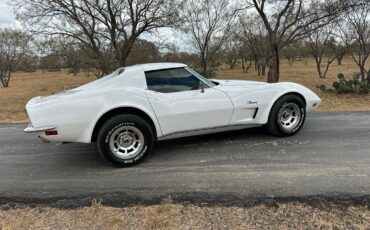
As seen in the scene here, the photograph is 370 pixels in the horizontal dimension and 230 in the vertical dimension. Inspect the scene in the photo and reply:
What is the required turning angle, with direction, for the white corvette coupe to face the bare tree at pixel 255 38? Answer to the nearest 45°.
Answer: approximately 90° to its left

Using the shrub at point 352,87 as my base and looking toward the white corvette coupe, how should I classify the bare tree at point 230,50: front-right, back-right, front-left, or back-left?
back-right

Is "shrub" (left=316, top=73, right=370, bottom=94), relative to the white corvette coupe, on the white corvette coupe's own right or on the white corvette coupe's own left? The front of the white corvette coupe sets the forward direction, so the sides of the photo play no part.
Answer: on the white corvette coupe's own left

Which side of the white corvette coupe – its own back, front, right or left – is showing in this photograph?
right

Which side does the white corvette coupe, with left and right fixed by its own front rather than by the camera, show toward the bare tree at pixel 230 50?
left

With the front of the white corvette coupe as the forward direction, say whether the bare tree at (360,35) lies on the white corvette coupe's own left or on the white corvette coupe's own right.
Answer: on the white corvette coupe's own left

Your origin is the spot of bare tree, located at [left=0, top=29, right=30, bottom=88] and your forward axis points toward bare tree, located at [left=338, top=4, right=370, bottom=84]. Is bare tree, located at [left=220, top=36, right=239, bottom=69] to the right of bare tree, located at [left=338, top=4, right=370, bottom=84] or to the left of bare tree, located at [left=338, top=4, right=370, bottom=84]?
left

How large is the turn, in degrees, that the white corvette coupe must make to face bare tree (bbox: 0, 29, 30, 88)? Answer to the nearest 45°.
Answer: approximately 135° to its left

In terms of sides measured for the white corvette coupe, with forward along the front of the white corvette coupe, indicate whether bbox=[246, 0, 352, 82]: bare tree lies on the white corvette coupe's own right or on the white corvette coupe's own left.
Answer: on the white corvette coupe's own left
